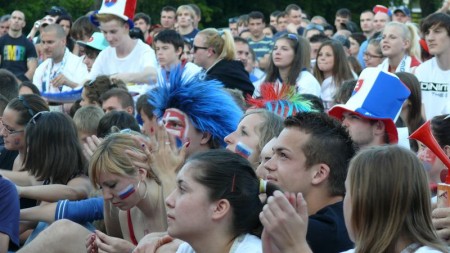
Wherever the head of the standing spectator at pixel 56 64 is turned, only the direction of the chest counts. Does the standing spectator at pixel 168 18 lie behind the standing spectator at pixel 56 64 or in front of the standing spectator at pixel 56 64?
behind

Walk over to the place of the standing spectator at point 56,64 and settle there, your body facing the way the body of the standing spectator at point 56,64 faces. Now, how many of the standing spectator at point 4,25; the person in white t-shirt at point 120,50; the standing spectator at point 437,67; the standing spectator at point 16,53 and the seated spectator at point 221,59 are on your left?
3

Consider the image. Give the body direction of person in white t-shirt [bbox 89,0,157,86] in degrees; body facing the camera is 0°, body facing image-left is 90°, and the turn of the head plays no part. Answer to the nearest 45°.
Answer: approximately 45°

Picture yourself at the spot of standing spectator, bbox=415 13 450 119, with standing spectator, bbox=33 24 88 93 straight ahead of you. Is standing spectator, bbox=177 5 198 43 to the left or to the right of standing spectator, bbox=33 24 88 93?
right

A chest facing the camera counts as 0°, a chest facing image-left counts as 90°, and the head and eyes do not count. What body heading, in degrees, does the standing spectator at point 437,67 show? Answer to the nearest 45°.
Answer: approximately 45°

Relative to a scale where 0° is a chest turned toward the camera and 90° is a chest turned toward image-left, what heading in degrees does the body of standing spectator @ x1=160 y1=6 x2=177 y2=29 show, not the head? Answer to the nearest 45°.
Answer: approximately 45°

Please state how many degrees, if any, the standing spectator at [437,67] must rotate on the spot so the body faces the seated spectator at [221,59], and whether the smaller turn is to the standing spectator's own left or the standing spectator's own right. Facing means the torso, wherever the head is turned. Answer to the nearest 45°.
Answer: approximately 45° to the standing spectator's own right
